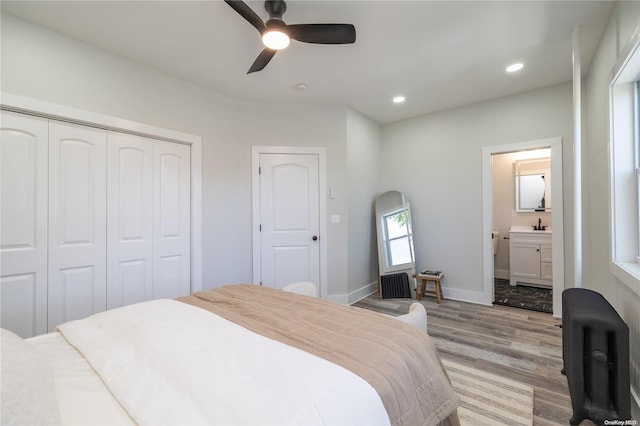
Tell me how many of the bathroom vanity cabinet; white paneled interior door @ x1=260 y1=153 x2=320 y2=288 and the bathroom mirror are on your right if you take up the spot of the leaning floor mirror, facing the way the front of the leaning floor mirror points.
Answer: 1

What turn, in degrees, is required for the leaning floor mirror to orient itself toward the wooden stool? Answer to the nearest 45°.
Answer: approximately 45° to its left

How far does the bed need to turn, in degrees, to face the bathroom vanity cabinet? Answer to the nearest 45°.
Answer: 0° — it already faces it

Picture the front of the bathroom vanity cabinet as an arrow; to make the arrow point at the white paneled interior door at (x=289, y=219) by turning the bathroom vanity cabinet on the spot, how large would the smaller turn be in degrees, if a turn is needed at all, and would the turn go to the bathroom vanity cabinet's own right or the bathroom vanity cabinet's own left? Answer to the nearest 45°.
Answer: approximately 45° to the bathroom vanity cabinet's own right

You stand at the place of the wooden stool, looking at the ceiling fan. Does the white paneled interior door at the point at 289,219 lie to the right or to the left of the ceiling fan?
right

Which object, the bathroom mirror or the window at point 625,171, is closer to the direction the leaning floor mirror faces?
the window

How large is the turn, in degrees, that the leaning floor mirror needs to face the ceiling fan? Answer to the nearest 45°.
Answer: approximately 45° to its right

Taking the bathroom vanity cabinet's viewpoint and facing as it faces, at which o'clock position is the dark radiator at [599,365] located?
The dark radiator is roughly at 12 o'clock from the bathroom vanity cabinet.

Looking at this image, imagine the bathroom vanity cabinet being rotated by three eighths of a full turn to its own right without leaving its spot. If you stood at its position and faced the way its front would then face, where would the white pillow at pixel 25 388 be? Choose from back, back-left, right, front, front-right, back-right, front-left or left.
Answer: back-left

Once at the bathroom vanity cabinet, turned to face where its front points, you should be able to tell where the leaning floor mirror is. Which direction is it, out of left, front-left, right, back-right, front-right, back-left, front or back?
front-right

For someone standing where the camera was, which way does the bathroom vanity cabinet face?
facing the viewer

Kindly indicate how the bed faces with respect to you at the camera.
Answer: facing away from the viewer and to the right of the viewer

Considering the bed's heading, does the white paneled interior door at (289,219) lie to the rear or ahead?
ahead

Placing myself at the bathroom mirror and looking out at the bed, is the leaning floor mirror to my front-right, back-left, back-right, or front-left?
front-right

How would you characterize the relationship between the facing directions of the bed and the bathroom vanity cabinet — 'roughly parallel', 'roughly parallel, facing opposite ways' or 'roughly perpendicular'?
roughly parallel, facing opposite ways

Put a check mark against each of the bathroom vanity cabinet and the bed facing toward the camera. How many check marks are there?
1

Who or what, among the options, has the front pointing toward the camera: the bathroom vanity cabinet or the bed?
the bathroom vanity cabinet

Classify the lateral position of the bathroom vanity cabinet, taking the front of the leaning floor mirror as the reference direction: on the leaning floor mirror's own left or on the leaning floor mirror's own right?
on the leaning floor mirror's own left

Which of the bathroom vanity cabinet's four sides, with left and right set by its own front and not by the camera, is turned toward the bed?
front

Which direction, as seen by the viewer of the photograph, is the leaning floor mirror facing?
facing the viewer and to the right of the viewer
